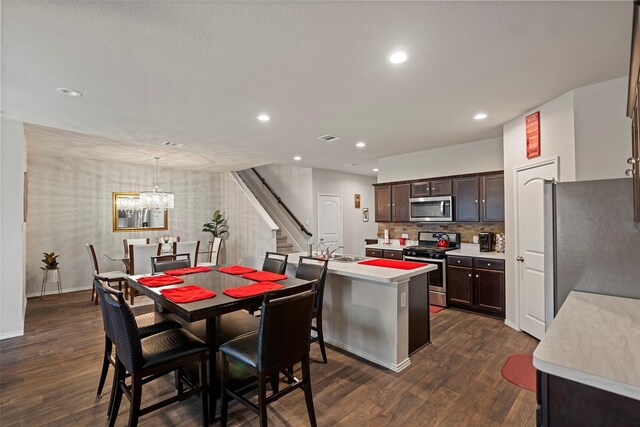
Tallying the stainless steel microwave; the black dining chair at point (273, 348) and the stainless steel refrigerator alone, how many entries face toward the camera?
1

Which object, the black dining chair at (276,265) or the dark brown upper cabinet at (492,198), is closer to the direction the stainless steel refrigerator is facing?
the black dining chair

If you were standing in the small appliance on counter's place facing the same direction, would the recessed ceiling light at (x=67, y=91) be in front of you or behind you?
in front

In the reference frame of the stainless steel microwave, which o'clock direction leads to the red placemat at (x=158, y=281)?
The red placemat is roughly at 1 o'clock from the stainless steel microwave.

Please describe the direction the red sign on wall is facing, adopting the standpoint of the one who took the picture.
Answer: facing the viewer and to the left of the viewer

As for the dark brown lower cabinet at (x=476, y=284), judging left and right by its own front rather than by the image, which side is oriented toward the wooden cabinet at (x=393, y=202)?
right

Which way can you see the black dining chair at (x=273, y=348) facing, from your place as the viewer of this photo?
facing away from the viewer and to the left of the viewer

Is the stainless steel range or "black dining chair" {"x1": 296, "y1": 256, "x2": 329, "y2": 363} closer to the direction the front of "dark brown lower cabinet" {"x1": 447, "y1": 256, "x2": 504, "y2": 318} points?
the black dining chair

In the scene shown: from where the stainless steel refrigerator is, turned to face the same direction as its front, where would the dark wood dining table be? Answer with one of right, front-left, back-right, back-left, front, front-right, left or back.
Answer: front-left

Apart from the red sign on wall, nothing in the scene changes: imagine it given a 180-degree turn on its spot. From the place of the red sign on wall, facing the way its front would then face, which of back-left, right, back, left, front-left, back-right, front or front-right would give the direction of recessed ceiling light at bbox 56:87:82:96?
back

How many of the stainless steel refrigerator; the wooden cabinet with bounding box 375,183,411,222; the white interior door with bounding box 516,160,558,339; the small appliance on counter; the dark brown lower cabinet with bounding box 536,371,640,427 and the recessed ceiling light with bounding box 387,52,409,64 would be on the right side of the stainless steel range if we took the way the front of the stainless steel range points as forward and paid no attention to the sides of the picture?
1

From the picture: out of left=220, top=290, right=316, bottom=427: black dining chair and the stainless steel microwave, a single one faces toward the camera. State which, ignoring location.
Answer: the stainless steel microwave

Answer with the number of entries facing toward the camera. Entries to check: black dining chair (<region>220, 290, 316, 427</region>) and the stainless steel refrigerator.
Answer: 0

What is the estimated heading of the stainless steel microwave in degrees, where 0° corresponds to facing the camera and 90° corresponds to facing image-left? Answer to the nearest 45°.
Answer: approximately 0°

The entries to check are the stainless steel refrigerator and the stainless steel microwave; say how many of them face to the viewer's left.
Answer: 1

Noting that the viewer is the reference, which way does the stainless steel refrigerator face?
facing to the left of the viewer

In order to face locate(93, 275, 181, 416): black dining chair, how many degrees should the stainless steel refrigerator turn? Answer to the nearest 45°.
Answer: approximately 45° to its left

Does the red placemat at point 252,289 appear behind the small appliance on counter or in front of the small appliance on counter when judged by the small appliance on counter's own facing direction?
in front
